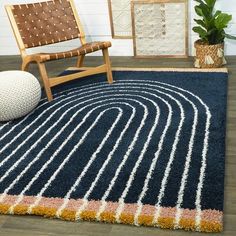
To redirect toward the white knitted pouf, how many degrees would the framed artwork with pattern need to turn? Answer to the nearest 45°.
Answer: approximately 45° to its right

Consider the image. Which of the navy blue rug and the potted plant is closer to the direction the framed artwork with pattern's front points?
the navy blue rug

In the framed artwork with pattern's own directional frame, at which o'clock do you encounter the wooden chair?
The wooden chair is roughly at 2 o'clock from the framed artwork with pattern.

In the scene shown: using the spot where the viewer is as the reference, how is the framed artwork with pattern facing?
facing the viewer

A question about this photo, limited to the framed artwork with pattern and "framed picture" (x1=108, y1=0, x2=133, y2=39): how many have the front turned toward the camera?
2

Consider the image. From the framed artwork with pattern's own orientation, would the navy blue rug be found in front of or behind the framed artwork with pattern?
in front

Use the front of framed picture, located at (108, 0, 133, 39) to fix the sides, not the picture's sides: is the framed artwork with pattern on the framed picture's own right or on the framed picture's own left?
on the framed picture's own left

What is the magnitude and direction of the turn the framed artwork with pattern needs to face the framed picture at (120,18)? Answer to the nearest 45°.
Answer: approximately 90° to its right

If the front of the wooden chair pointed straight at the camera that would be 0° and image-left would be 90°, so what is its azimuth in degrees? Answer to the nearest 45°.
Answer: approximately 315°

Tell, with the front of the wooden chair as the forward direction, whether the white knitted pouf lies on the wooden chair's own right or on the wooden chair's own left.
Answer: on the wooden chair's own right
